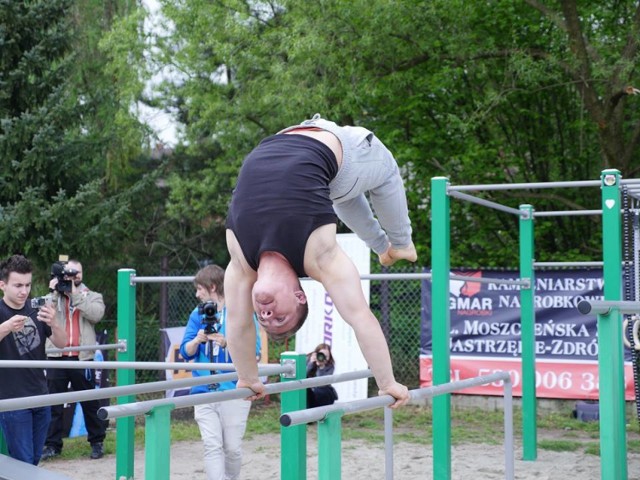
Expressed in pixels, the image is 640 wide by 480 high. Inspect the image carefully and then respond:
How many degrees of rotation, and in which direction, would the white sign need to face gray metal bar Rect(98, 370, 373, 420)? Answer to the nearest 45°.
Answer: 0° — it already faces it

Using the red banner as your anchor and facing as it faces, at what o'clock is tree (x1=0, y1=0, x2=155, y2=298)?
The tree is roughly at 3 o'clock from the red banner.

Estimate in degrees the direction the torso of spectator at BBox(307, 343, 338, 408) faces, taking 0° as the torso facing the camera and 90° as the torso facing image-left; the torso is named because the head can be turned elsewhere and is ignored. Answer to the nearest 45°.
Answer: approximately 0°

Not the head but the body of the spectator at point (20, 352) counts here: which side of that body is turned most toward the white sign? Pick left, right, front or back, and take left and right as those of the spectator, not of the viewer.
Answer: left

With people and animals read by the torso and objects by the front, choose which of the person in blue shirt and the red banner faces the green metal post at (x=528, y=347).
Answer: the red banner

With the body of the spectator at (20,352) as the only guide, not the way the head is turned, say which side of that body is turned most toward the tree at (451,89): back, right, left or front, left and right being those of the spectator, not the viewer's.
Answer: left
